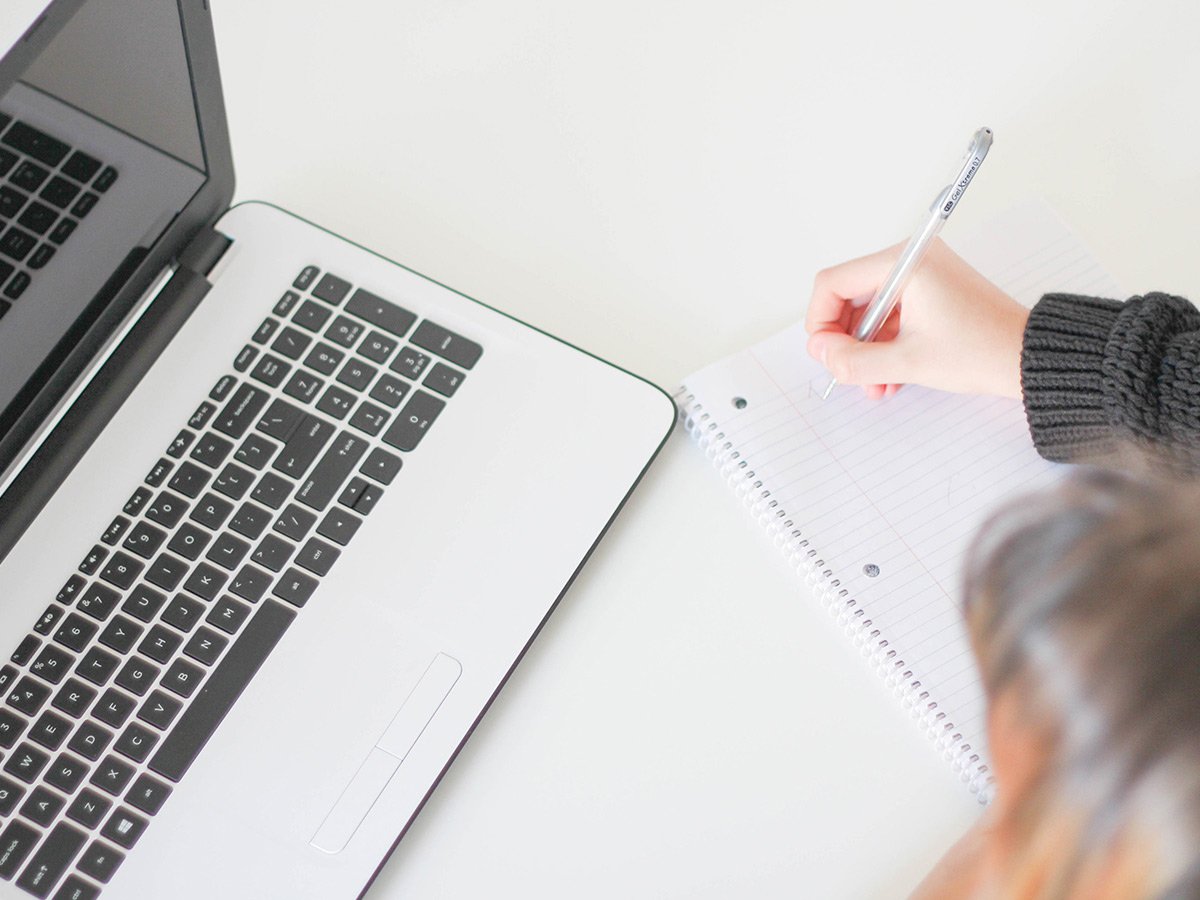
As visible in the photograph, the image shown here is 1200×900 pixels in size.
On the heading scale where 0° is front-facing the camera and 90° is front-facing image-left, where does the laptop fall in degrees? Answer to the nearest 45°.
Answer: approximately 315°
